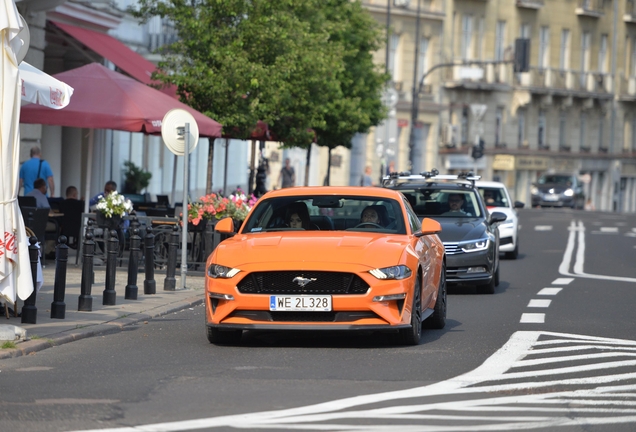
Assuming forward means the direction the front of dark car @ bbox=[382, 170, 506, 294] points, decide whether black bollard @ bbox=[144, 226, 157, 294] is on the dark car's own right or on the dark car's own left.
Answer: on the dark car's own right

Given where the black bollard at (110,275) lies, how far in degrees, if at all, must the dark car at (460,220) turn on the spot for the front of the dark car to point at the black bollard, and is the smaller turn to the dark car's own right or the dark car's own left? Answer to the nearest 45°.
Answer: approximately 45° to the dark car's own right

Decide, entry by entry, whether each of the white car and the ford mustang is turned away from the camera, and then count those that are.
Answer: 0
